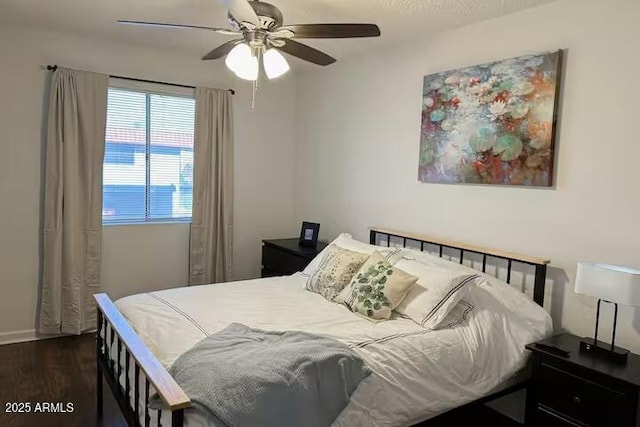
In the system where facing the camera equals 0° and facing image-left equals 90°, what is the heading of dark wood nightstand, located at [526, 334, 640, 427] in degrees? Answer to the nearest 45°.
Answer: approximately 45°

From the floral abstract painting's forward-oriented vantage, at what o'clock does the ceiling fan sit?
The ceiling fan is roughly at 12 o'clock from the floral abstract painting.

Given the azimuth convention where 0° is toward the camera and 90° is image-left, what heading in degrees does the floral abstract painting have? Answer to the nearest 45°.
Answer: approximately 45°
